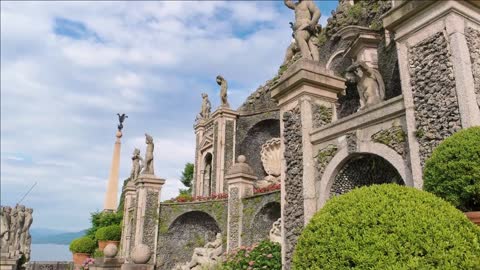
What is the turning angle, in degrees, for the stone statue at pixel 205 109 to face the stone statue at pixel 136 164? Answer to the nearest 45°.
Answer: approximately 45° to its right

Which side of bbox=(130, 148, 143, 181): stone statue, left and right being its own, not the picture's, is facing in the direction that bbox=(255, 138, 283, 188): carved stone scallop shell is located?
left

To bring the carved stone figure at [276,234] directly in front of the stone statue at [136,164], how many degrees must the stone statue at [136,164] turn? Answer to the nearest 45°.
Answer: approximately 45° to its left

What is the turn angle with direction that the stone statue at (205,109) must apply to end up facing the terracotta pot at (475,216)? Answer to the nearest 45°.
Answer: approximately 45° to its left

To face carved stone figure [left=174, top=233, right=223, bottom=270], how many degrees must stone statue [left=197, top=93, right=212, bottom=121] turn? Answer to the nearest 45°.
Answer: approximately 45° to its left

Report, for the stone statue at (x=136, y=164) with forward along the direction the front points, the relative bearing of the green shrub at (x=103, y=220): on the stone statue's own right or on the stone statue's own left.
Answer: on the stone statue's own right

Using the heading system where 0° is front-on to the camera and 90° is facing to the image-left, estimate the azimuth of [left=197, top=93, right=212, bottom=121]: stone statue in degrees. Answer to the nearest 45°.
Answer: approximately 45°

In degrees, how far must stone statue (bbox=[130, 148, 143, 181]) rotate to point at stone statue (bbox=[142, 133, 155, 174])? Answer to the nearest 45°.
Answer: approximately 45° to its left

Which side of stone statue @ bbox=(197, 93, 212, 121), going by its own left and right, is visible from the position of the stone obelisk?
right

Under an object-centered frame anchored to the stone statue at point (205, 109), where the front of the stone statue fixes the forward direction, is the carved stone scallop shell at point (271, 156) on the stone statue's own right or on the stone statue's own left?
on the stone statue's own left
